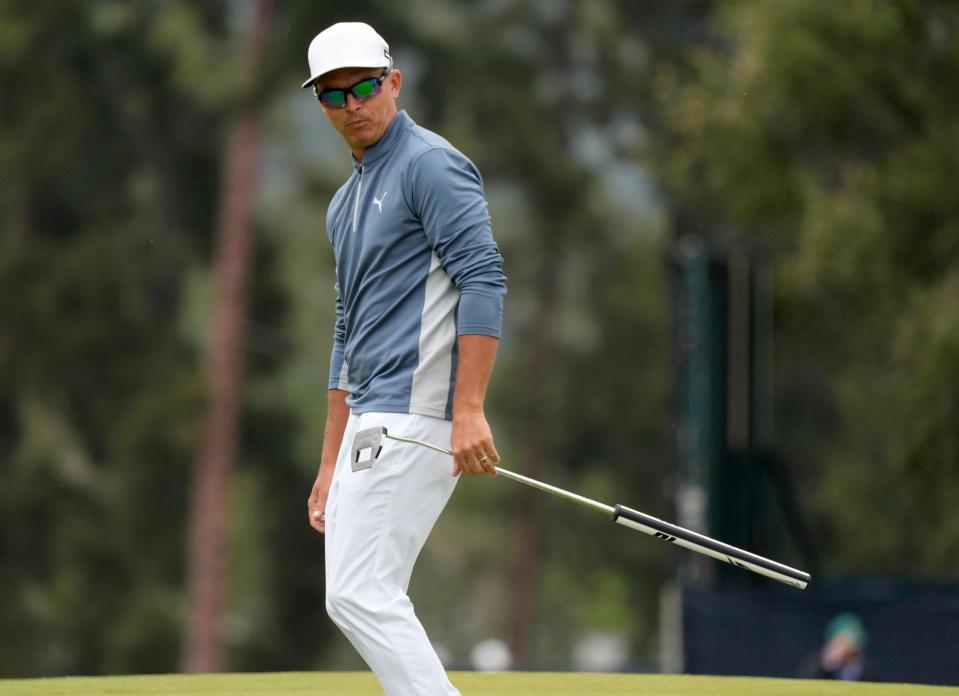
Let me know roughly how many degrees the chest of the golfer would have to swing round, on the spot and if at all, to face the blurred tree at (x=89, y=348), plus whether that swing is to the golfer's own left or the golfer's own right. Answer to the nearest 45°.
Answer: approximately 135° to the golfer's own right

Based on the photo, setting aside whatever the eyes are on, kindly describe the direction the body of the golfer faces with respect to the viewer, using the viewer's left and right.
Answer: facing the viewer and to the left of the viewer

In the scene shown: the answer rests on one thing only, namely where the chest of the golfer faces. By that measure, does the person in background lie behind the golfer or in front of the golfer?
behind

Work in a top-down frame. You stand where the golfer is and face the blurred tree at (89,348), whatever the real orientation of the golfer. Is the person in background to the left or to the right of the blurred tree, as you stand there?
right
